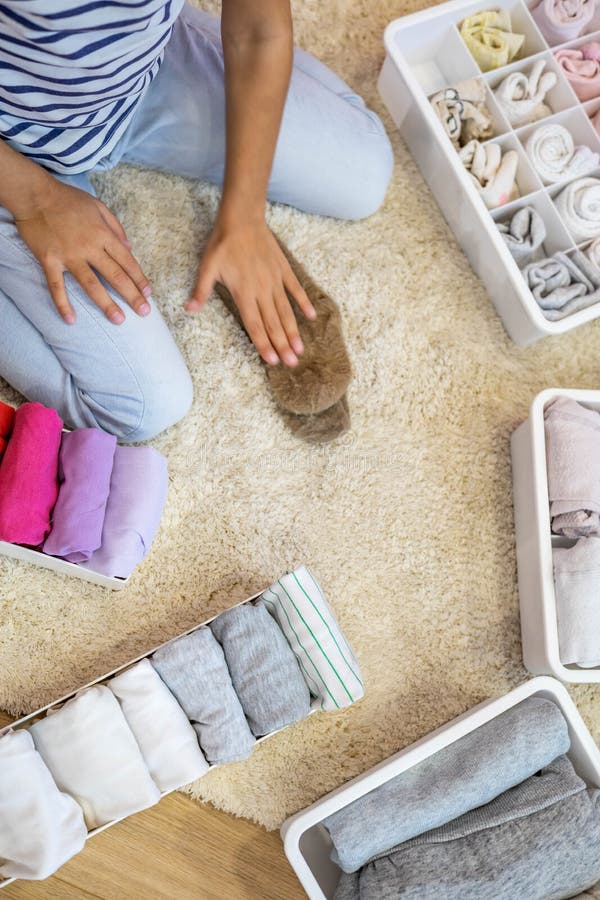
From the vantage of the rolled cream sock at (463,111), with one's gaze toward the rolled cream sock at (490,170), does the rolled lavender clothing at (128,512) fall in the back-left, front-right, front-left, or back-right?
front-right

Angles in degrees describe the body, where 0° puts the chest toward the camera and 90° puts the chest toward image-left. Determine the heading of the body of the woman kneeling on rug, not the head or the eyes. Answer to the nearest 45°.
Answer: approximately 315°

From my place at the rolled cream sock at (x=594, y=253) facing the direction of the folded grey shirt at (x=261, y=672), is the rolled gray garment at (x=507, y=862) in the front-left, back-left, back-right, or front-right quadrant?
front-left
